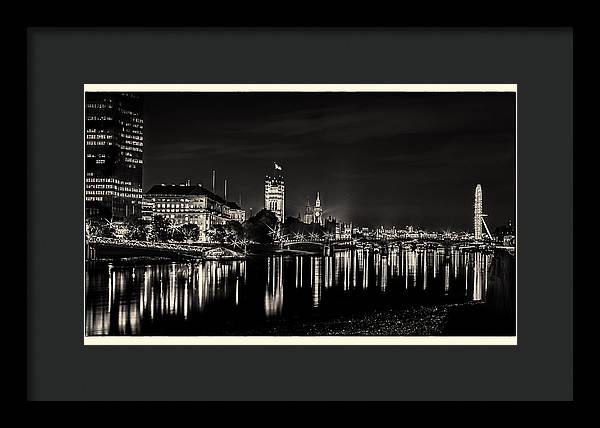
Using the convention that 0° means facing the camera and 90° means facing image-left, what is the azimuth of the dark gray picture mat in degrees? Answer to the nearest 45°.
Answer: approximately 0°

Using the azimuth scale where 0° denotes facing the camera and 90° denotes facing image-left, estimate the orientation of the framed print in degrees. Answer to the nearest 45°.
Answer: approximately 0°
